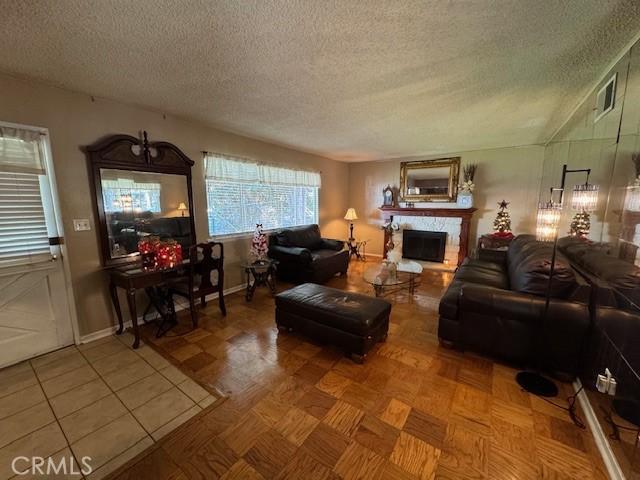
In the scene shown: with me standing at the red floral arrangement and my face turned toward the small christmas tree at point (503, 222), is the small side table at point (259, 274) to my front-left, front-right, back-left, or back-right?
front-left

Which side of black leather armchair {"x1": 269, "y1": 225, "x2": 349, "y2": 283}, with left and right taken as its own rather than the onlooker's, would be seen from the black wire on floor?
front

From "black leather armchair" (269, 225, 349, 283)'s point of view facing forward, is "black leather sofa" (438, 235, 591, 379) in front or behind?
in front

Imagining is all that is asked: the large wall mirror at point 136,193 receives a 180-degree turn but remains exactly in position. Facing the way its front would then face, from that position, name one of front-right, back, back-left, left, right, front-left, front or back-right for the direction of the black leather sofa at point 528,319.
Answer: back

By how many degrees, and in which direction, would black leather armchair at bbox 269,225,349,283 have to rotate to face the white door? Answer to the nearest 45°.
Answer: approximately 90° to its right

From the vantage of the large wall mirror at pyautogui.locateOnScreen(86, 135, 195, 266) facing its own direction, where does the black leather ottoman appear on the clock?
The black leather ottoman is roughly at 12 o'clock from the large wall mirror.

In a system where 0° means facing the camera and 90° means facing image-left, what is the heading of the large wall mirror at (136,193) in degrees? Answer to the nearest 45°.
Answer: approximately 315°

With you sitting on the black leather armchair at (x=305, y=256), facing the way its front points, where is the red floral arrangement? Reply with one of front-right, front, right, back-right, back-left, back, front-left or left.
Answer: right

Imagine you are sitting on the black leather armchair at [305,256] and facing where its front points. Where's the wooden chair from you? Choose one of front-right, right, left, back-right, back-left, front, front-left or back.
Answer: right

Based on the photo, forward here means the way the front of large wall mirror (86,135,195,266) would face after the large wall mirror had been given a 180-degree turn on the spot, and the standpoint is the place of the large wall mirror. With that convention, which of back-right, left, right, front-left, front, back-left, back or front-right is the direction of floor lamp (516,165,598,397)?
back

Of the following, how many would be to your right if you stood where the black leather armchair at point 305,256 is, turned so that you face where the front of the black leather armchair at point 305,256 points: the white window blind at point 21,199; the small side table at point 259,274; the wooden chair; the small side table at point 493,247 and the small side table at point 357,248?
3

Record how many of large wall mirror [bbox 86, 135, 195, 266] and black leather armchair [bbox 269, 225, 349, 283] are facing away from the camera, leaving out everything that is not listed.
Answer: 0

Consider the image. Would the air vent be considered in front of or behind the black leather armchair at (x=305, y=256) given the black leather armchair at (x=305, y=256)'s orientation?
in front

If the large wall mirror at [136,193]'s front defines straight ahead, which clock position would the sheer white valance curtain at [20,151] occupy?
The sheer white valance curtain is roughly at 4 o'clock from the large wall mirror.

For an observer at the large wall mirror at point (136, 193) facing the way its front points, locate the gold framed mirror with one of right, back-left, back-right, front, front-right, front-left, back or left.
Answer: front-left

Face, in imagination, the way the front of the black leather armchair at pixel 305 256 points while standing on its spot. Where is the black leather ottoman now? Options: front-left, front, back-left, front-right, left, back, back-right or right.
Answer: front-right

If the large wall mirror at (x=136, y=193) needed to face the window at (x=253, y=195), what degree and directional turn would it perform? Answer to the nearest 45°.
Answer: approximately 45° to its left

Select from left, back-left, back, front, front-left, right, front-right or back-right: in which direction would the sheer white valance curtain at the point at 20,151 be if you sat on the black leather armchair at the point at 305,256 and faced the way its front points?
right

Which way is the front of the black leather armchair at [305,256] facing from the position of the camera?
facing the viewer and to the right of the viewer
